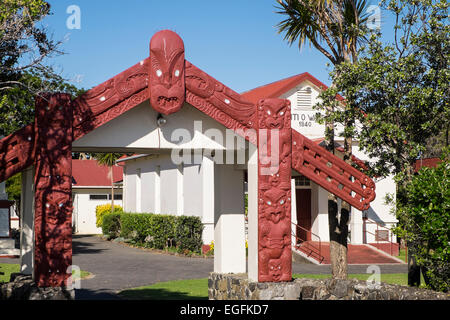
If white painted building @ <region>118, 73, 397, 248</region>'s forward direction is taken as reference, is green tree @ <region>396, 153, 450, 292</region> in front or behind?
in front

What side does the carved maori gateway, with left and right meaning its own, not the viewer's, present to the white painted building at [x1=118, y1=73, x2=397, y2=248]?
back

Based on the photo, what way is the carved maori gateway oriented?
toward the camera

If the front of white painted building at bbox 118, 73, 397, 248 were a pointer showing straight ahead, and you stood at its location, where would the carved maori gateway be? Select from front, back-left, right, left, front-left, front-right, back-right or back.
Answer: front-right

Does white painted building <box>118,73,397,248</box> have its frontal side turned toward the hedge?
no

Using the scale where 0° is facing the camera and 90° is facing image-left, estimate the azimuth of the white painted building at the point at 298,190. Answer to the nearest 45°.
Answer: approximately 315°

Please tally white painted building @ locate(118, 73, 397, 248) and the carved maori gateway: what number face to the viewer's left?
0

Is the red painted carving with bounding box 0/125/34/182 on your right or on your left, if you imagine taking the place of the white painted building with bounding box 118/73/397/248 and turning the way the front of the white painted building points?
on your right

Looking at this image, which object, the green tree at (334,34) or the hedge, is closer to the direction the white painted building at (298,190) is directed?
the green tree

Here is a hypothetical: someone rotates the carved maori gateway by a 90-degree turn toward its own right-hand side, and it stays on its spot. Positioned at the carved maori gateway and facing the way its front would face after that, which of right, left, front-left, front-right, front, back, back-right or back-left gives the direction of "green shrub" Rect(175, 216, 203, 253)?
right
